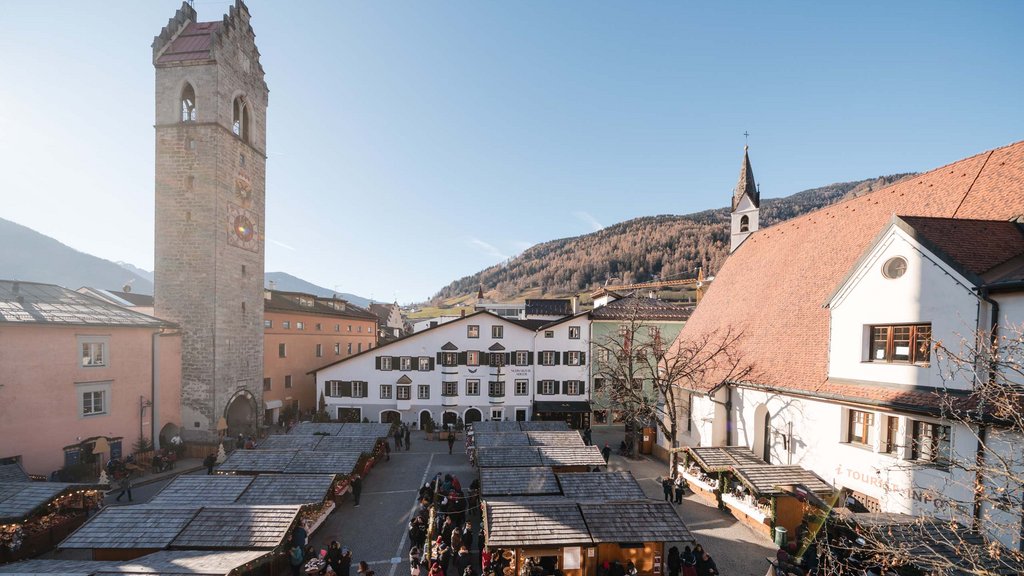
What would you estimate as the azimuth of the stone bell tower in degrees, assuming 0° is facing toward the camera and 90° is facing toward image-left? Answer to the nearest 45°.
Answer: approximately 315°

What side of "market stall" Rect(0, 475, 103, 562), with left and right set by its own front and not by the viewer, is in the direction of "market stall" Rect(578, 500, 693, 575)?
front

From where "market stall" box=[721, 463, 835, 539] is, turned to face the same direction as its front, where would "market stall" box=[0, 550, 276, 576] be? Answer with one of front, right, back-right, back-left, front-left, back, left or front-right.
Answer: front

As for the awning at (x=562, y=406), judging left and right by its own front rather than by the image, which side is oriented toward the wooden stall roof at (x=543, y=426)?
front

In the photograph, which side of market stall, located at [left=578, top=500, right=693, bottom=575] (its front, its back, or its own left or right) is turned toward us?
front

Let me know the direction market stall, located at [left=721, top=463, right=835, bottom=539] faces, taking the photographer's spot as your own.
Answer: facing the viewer and to the left of the viewer

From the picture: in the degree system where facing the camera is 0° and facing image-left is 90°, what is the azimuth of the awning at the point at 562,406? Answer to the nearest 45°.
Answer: approximately 0°

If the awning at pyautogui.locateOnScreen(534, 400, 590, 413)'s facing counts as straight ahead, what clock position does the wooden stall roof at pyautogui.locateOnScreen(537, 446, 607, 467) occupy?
The wooden stall roof is roughly at 12 o'clock from the awning.

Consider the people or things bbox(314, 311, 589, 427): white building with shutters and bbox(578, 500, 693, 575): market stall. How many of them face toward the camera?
2

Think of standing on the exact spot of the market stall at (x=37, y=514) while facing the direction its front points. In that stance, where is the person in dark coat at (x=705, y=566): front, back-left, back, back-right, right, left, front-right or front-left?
front

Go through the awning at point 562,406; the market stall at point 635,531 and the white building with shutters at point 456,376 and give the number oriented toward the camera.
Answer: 3

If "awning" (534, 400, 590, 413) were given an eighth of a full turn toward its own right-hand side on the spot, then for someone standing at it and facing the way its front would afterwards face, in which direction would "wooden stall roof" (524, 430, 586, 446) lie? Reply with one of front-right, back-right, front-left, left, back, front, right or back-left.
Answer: front-left
